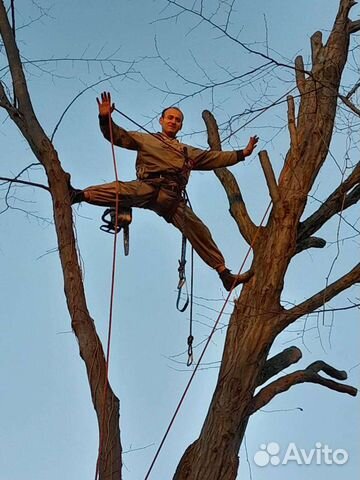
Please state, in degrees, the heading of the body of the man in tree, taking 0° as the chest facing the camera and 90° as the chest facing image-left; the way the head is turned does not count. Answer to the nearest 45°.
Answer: approximately 0°
